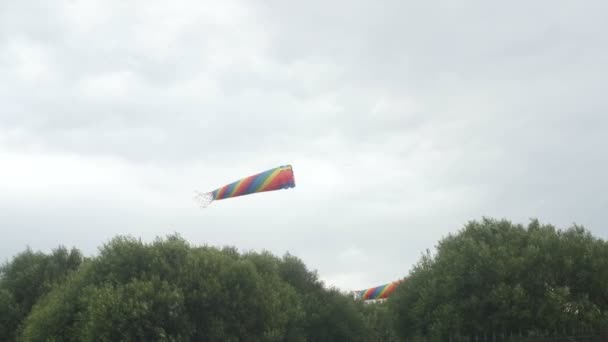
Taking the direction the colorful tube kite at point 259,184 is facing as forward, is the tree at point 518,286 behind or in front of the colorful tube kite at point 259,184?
in front

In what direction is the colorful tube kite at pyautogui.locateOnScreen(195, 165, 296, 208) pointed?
to the viewer's right
